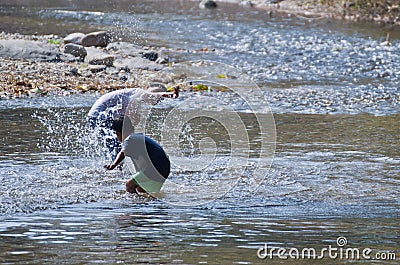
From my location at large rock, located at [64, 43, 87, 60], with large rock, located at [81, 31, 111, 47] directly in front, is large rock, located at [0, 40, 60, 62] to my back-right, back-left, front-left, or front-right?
back-left

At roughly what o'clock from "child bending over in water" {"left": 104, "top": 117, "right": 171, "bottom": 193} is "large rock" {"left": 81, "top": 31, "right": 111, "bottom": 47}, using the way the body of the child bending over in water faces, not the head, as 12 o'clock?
The large rock is roughly at 3 o'clock from the child bending over in water.

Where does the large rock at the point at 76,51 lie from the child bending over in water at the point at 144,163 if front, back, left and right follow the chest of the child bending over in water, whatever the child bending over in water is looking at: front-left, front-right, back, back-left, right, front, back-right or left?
right

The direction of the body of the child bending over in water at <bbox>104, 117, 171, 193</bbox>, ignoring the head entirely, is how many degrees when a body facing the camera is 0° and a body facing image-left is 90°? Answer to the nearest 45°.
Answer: approximately 90°

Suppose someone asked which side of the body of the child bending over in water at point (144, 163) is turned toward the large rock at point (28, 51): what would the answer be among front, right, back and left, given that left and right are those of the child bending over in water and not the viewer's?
right
